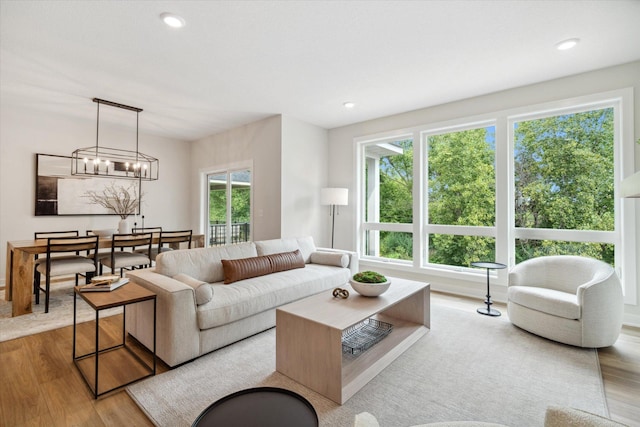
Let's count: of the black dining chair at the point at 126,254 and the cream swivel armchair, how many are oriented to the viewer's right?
0

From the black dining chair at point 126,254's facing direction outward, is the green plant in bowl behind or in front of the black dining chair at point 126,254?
behind

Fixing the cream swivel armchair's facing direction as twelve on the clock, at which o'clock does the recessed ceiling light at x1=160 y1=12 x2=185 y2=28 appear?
The recessed ceiling light is roughly at 12 o'clock from the cream swivel armchair.

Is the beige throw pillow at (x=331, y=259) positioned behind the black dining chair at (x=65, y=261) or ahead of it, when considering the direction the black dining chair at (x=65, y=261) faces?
behind

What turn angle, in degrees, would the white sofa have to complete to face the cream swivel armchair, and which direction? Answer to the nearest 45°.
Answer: approximately 45° to its left

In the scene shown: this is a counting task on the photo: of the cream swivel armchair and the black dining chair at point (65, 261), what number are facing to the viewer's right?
0

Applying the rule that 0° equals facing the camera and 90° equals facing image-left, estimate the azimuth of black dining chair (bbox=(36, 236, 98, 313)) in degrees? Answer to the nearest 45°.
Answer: approximately 135°

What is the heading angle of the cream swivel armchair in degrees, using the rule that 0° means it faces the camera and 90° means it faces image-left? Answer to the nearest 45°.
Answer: approximately 45°

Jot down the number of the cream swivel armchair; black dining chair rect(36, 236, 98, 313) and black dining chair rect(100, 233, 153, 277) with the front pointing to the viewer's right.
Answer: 0

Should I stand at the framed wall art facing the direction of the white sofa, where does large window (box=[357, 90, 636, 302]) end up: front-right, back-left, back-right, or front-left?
front-left

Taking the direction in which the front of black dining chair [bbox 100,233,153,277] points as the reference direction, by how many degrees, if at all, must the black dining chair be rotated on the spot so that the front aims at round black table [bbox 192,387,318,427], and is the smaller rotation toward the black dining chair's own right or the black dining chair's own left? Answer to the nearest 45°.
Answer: approximately 135° to the black dining chair's own left

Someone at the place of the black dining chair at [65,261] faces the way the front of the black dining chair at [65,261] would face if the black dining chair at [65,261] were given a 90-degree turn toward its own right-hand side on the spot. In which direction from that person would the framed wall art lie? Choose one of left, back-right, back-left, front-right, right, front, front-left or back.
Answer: front-left

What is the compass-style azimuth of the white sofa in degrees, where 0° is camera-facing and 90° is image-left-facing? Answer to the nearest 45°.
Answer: approximately 315°
